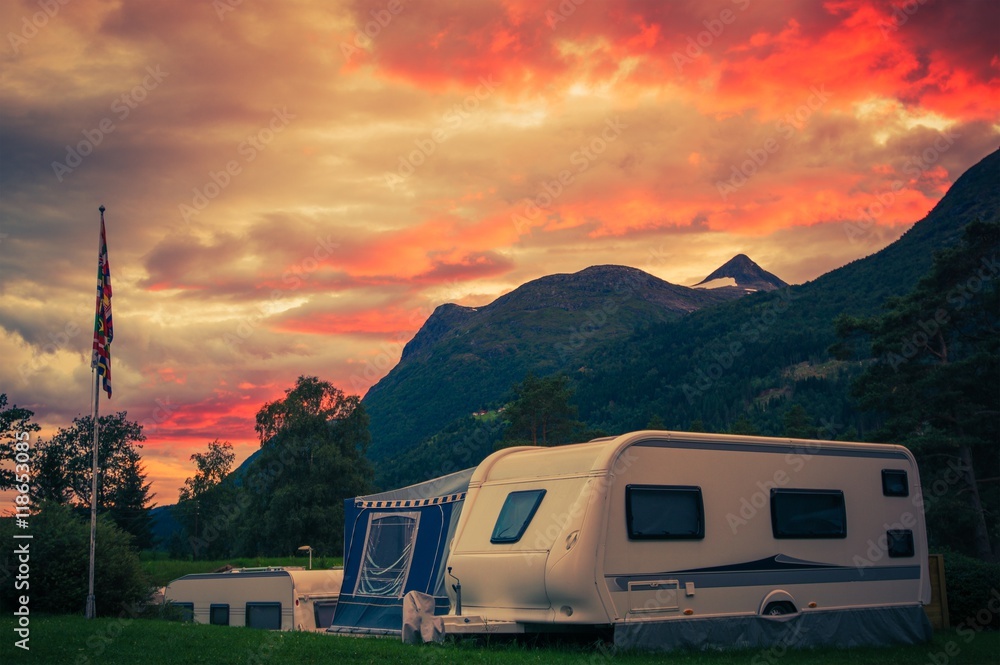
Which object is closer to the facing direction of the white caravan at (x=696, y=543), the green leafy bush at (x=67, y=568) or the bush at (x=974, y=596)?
the green leafy bush

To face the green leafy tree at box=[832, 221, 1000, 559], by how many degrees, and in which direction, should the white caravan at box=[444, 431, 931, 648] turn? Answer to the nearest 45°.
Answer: approximately 135° to its right

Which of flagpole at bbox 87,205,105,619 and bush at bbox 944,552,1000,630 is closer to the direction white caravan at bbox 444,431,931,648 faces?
the flagpole

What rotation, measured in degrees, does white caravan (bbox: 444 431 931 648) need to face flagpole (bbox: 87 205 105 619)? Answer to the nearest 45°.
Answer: approximately 45° to its right

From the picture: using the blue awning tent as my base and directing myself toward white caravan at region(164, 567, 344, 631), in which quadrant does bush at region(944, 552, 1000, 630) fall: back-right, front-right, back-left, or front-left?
back-right

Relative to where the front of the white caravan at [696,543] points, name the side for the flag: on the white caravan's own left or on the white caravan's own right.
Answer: on the white caravan's own right

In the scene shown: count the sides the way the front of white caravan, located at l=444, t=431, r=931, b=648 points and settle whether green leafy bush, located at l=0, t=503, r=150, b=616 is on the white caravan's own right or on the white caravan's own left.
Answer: on the white caravan's own right

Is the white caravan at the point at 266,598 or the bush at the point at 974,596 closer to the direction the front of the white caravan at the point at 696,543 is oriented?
the white caravan

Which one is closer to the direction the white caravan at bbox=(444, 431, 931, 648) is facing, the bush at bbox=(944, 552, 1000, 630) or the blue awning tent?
the blue awning tent

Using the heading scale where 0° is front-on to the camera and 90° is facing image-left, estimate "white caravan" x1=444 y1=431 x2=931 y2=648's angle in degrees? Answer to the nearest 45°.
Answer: approximately 45°

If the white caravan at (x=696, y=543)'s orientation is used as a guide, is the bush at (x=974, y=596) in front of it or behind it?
behind

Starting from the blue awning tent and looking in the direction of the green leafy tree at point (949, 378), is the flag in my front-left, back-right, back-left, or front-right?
back-left
